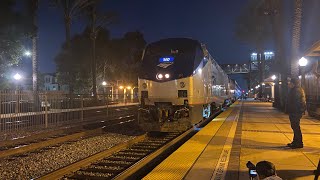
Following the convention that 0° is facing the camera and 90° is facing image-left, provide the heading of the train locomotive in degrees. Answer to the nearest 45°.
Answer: approximately 45°

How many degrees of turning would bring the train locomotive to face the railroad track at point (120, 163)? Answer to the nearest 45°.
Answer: approximately 45° to its left

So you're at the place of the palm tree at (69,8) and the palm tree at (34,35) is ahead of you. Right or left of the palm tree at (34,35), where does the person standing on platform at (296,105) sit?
left

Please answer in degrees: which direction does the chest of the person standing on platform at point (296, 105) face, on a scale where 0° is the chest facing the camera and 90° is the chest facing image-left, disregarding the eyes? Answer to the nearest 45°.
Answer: approximately 90°

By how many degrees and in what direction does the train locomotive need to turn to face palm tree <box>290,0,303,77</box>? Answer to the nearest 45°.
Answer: approximately 135° to its left

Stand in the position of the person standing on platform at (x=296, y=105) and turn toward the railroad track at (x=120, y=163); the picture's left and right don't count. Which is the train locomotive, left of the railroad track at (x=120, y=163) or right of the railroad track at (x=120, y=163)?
right

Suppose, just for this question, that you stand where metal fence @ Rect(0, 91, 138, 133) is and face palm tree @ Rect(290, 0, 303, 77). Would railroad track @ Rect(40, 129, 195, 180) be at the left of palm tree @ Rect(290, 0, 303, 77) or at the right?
right

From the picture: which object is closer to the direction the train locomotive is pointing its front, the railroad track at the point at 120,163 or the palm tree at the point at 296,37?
the railroad track

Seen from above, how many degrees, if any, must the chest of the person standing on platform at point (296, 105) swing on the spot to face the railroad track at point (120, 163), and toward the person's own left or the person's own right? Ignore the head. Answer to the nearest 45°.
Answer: approximately 45° to the person's own left

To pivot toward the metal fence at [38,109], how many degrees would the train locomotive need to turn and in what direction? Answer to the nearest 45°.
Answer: approximately 45° to its right
